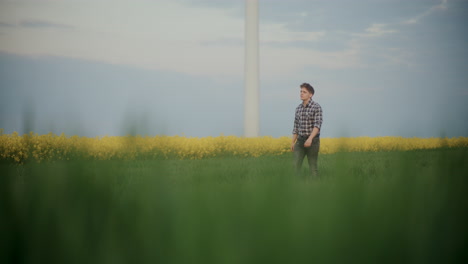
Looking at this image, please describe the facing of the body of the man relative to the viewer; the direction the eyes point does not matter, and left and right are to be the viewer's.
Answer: facing the viewer and to the left of the viewer
